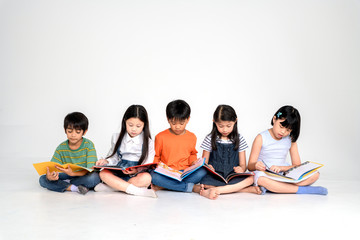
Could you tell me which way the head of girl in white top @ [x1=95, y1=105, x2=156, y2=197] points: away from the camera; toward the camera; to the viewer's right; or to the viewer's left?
toward the camera

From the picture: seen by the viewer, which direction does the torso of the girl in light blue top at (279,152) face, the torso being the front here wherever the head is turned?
toward the camera

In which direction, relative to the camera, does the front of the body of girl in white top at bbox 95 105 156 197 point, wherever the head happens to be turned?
toward the camera

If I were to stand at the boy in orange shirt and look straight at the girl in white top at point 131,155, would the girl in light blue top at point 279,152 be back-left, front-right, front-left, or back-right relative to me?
back-left

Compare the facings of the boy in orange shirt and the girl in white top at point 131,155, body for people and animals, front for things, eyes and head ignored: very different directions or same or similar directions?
same or similar directions

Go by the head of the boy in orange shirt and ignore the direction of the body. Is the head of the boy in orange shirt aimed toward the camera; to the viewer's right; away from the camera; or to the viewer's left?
toward the camera

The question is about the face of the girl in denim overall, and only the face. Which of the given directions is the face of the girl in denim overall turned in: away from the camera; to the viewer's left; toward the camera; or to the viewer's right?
toward the camera

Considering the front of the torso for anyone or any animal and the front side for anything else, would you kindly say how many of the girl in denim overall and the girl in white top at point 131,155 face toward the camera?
2

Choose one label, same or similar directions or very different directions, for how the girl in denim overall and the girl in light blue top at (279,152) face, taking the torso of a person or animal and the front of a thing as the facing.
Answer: same or similar directions

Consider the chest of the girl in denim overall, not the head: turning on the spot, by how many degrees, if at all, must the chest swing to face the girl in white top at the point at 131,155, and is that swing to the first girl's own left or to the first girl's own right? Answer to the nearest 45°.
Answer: approximately 90° to the first girl's own right

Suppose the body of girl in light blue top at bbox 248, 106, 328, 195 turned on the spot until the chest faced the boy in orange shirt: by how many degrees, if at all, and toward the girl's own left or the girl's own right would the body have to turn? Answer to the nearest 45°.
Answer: approximately 90° to the girl's own right

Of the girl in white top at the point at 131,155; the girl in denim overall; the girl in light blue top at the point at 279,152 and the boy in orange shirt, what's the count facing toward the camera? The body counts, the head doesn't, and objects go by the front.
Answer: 4

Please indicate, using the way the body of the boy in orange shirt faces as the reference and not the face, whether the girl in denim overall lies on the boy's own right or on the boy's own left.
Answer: on the boy's own left
